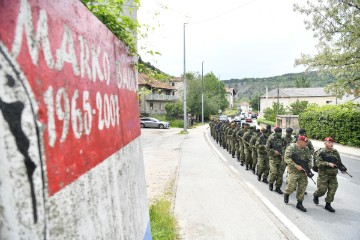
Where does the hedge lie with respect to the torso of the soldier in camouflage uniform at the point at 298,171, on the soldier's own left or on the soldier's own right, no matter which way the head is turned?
on the soldier's own left

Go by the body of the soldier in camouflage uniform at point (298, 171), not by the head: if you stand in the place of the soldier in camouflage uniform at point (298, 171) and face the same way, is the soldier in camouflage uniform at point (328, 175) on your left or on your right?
on your left

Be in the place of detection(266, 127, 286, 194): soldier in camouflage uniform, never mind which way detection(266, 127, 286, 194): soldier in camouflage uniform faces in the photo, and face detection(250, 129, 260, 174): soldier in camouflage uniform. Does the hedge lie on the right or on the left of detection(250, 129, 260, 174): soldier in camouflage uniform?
right

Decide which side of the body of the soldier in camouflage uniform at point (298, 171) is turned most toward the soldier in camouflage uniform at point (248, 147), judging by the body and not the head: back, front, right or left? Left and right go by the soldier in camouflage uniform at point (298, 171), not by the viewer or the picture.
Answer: back

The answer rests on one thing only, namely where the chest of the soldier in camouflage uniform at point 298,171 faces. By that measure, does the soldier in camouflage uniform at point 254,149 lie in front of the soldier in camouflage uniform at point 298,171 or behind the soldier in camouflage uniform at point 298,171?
behind

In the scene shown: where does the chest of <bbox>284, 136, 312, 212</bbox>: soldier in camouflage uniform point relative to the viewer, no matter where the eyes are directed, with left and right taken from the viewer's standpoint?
facing the viewer and to the right of the viewer

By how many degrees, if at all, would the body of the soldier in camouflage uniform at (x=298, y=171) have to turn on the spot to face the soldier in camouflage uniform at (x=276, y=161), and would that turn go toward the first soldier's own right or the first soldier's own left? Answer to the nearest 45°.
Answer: approximately 180°
